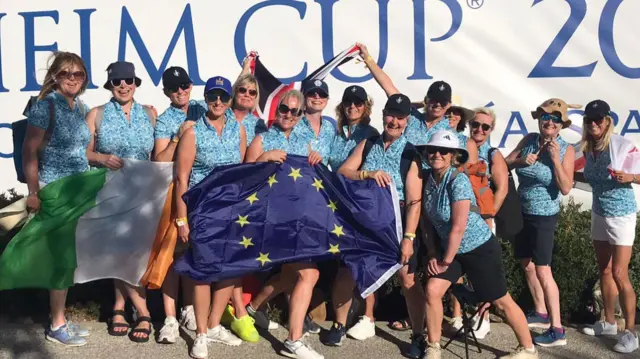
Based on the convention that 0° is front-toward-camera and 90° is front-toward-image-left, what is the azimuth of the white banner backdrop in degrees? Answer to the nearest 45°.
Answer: approximately 0°

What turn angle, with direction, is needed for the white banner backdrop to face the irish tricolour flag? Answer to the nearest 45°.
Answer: approximately 45° to its right

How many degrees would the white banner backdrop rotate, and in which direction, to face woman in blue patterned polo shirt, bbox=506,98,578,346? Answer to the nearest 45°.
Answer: approximately 45° to its left

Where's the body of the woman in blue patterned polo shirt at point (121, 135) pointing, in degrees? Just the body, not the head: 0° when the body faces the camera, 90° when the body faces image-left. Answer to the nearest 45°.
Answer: approximately 0°
